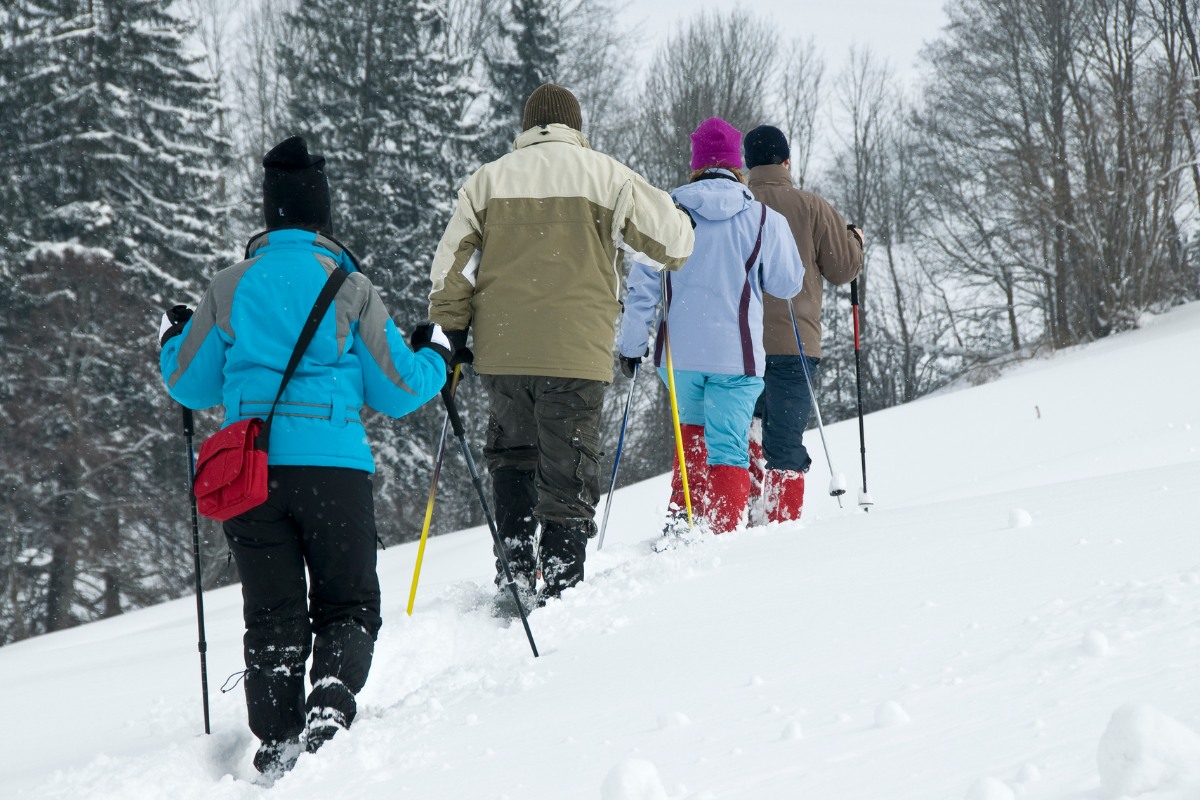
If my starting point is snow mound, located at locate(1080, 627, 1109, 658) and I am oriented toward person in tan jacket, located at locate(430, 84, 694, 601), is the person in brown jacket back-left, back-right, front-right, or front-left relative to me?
front-right

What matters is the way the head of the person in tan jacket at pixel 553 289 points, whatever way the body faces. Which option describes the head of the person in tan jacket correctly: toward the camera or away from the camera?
away from the camera

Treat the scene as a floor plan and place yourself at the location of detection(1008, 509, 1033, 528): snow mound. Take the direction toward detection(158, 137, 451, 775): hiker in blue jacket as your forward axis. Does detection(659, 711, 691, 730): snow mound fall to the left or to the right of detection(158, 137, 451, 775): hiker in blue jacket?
left

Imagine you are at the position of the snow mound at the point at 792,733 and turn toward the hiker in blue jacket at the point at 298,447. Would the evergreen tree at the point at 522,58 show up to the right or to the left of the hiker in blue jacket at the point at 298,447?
right

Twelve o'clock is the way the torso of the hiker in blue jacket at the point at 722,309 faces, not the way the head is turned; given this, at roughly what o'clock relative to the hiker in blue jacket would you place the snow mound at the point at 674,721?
The snow mound is roughly at 6 o'clock from the hiker in blue jacket.

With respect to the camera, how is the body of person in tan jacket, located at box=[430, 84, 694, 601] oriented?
away from the camera

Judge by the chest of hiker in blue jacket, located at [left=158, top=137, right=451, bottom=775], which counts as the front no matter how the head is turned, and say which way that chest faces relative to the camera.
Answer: away from the camera

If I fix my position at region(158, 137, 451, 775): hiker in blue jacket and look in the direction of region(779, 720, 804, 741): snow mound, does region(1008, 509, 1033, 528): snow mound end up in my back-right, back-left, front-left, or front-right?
front-left

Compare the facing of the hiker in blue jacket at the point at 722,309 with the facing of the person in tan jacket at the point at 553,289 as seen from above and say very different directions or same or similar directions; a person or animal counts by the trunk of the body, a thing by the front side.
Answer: same or similar directions

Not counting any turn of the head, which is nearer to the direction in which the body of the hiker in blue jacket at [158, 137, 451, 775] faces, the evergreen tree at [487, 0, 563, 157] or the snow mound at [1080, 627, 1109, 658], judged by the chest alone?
the evergreen tree

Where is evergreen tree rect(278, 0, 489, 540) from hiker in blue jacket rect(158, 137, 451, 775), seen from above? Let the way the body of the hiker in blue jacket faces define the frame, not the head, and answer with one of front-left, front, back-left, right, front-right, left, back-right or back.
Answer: front

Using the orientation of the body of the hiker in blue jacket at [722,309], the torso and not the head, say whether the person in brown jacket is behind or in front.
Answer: in front

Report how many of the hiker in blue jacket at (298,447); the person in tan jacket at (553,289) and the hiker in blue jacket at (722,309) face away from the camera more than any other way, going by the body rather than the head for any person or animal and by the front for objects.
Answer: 3

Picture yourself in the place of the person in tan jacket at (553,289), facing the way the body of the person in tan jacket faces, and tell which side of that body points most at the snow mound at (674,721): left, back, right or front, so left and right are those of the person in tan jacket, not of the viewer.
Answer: back

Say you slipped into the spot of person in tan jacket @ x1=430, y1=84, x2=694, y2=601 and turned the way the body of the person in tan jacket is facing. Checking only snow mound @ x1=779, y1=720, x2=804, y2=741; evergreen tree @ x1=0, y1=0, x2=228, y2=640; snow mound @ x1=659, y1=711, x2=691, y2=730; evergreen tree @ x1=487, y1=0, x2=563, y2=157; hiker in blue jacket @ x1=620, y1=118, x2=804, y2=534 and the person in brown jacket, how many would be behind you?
2

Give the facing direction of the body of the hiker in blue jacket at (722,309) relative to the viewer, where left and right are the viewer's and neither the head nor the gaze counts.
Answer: facing away from the viewer

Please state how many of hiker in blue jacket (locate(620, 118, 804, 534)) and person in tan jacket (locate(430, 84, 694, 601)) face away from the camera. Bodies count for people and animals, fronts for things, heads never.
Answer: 2
